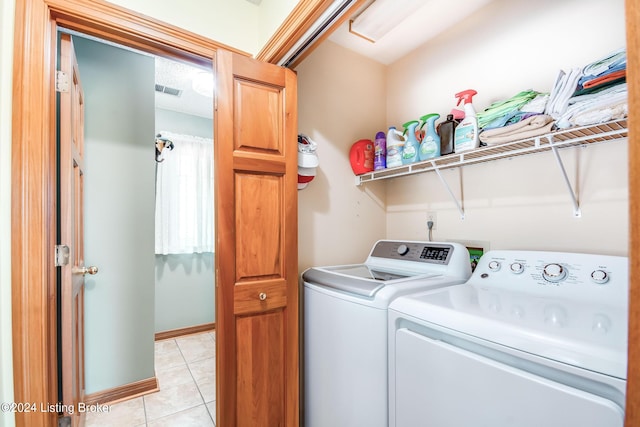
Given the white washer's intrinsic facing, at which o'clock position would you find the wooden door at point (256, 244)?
The wooden door is roughly at 1 o'clock from the white washer.

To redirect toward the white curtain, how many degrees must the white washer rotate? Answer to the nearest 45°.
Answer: approximately 90° to its right

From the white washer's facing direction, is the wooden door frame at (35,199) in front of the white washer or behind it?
in front

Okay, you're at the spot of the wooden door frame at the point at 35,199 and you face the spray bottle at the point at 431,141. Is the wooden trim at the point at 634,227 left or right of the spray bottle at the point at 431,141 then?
right

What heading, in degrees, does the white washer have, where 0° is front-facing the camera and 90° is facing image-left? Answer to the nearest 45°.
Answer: approximately 45°
